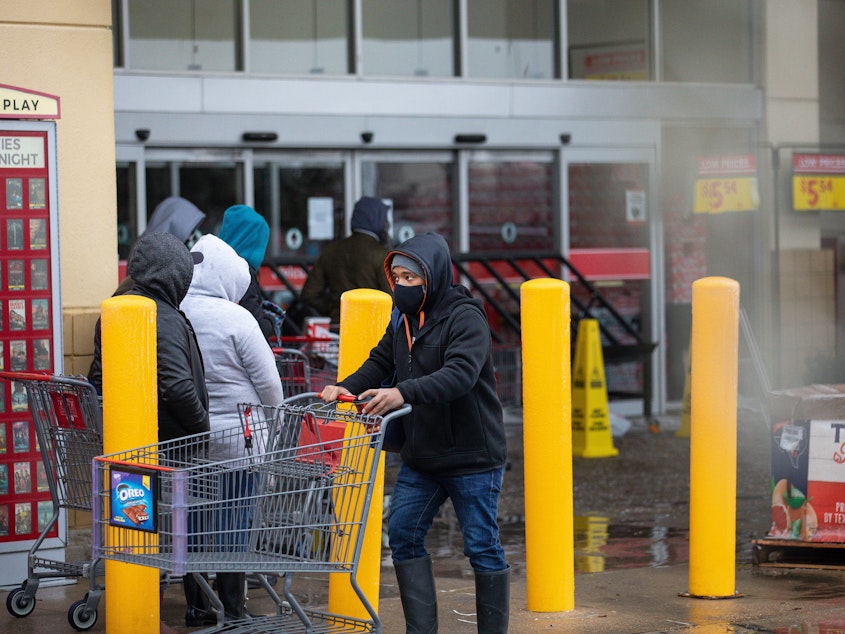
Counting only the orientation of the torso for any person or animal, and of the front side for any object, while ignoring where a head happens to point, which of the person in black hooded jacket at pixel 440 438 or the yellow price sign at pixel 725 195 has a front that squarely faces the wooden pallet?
the yellow price sign

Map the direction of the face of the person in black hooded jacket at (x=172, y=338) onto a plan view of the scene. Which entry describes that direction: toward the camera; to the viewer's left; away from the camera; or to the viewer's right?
away from the camera

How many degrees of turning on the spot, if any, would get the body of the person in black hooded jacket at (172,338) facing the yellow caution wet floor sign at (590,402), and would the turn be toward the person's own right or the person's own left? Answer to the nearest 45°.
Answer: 0° — they already face it

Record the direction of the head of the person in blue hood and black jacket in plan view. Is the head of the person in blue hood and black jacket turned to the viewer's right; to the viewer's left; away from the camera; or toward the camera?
away from the camera

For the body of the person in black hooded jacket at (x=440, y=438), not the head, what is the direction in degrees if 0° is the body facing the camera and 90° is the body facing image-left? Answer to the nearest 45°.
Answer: approximately 45°

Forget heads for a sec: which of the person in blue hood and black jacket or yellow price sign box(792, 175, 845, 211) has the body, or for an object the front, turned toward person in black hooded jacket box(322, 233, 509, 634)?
the yellow price sign

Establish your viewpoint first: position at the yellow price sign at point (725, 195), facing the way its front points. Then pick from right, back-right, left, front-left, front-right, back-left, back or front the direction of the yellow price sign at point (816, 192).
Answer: back-left

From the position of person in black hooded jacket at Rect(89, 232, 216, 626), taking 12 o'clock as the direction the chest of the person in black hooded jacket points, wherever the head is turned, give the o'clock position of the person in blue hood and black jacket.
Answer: The person in blue hood and black jacket is roughly at 11 o'clock from the person in black hooded jacket.

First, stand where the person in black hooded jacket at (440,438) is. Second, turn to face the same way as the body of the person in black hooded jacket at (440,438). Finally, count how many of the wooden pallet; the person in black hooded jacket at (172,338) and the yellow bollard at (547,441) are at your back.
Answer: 2

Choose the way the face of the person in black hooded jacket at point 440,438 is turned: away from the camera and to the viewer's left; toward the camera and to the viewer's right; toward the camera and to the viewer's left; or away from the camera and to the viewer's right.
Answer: toward the camera and to the viewer's left

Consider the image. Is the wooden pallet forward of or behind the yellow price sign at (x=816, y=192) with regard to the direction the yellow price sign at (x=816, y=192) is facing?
forward

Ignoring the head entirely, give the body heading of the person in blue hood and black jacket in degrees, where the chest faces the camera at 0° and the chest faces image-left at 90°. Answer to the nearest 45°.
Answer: approximately 225°

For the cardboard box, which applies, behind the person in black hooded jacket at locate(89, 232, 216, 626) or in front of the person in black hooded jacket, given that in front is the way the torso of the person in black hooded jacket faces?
in front

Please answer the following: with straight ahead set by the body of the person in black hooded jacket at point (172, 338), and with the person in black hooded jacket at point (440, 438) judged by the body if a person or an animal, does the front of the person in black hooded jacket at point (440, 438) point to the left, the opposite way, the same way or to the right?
the opposite way

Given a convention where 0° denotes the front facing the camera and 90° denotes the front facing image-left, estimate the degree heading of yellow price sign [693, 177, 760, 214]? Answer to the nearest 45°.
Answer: approximately 0°

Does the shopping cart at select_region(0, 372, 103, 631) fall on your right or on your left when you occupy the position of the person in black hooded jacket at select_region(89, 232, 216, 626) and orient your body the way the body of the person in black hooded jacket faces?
on your left
